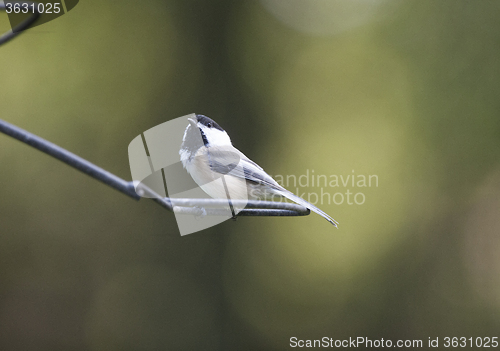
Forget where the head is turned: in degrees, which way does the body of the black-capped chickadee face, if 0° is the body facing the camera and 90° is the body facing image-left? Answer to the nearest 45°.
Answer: approximately 90°
